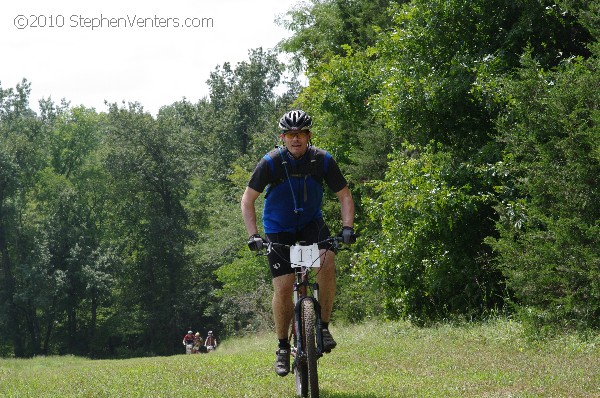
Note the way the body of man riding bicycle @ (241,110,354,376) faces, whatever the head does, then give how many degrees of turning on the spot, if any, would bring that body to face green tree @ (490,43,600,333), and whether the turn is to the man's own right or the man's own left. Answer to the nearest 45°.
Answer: approximately 135° to the man's own left

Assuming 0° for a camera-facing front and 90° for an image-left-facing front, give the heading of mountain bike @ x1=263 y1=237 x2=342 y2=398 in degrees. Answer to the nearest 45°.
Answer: approximately 0°

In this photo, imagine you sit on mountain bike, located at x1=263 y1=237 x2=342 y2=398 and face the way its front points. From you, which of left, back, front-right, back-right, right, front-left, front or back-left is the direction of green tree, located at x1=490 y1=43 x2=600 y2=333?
back-left

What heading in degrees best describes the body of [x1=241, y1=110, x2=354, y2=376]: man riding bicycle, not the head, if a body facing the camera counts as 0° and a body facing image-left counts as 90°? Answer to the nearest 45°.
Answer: approximately 0°
